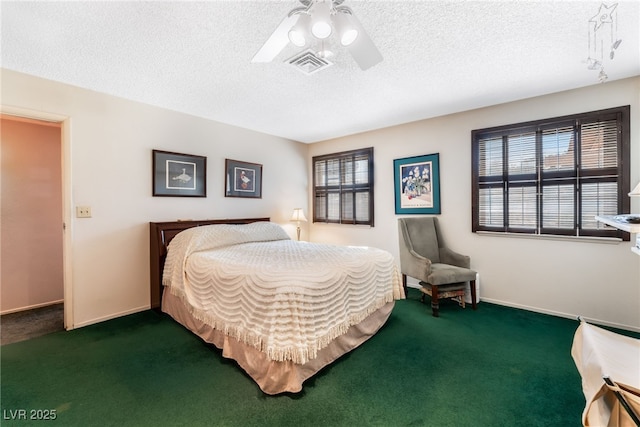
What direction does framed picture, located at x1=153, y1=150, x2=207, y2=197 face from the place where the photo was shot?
facing the viewer and to the right of the viewer

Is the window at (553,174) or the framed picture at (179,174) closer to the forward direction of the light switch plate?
the window

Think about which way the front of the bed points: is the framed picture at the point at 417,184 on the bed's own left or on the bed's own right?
on the bed's own left

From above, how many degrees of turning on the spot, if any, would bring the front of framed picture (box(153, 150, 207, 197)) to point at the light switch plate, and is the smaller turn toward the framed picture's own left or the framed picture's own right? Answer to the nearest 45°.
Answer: approximately 135° to the framed picture's own right

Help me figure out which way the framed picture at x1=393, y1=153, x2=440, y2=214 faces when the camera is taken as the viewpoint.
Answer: facing the viewer and to the left of the viewer

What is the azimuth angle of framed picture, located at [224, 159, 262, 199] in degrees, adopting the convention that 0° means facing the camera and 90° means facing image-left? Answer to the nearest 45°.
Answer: approximately 315°

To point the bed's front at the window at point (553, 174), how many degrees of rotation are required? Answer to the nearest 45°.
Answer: approximately 45° to its left

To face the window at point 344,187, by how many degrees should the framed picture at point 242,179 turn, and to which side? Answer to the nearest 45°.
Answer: approximately 45° to its left

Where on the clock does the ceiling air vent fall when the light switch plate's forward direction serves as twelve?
The ceiling air vent is roughly at 11 o'clock from the light switch plate.

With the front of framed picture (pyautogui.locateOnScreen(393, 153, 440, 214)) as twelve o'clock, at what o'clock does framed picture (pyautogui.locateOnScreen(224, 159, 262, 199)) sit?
framed picture (pyautogui.locateOnScreen(224, 159, 262, 199)) is roughly at 1 o'clock from framed picture (pyautogui.locateOnScreen(393, 153, 440, 214)).
